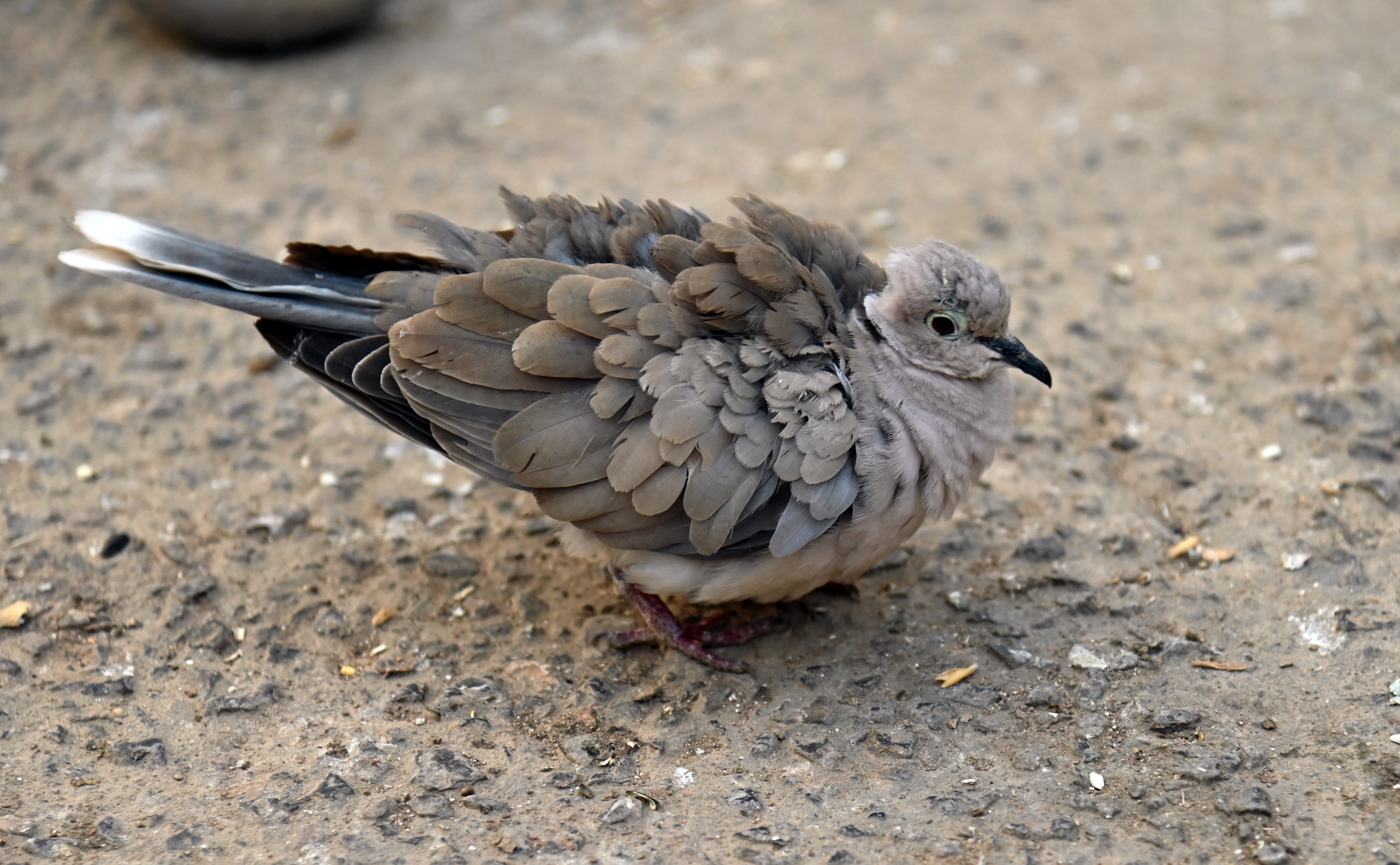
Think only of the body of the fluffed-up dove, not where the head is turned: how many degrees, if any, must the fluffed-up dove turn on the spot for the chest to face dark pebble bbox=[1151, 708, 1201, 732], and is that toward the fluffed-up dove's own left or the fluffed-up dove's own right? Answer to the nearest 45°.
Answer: approximately 45° to the fluffed-up dove's own right

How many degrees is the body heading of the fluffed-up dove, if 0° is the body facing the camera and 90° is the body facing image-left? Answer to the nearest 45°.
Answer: approximately 270°

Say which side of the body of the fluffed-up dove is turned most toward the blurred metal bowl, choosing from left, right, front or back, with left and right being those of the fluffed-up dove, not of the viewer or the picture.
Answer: left

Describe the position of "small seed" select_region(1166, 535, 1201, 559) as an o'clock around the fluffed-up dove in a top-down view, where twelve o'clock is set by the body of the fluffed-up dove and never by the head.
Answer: The small seed is roughly at 12 o'clock from the fluffed-up dove.

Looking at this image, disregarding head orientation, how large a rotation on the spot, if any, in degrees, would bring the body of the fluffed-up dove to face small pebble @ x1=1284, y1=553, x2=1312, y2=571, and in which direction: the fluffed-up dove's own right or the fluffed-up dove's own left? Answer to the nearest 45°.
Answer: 0° — it already faces it

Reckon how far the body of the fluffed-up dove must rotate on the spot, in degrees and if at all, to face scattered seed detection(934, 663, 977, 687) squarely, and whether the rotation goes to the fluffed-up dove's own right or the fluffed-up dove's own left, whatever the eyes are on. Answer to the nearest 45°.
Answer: approximately 45° to the fluffed-up dove's own right

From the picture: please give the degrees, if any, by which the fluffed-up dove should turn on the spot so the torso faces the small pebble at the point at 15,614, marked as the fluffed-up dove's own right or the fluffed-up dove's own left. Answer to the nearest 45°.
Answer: approximately 180°
